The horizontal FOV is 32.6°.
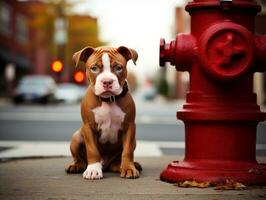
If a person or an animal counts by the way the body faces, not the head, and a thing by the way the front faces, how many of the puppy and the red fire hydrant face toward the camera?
2

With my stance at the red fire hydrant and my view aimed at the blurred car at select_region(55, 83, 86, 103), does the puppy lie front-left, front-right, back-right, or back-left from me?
front-left

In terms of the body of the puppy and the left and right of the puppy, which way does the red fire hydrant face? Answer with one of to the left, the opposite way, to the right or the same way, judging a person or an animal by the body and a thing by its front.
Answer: the same way

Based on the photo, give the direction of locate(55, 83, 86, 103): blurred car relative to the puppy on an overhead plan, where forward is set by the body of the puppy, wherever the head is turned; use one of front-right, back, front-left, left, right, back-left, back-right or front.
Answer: back

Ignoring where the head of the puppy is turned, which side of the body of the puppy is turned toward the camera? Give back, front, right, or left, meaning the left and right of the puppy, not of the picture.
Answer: front

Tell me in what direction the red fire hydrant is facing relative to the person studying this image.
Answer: facing the viewer

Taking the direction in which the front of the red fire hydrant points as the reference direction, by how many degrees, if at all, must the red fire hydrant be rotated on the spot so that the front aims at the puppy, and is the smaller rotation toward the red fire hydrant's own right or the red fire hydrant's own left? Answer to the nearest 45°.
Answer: approximately 90° to the red fire hydrant's own right

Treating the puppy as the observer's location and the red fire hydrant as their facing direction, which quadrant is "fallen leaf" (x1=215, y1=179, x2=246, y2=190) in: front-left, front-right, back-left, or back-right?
front-right

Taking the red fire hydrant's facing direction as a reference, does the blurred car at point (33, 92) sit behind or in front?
behind

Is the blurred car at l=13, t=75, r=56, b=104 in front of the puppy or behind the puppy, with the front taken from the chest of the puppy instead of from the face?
behind

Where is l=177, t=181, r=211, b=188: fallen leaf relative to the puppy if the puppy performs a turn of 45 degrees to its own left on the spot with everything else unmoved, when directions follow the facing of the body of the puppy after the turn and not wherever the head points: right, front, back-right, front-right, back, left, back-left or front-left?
front

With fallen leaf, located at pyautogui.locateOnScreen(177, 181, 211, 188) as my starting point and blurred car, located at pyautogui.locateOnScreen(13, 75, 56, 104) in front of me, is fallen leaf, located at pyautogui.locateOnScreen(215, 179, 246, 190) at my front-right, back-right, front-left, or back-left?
back-right

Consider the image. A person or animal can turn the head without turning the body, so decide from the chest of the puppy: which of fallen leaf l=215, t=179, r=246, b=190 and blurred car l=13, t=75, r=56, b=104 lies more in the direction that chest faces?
the fallen leaf
